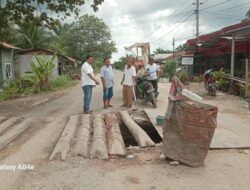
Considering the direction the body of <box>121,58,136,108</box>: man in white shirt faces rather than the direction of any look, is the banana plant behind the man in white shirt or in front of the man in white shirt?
behind

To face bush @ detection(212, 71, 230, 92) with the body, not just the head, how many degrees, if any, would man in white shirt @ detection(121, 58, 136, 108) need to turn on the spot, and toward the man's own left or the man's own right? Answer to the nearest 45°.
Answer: approximately 135° to the man's own left

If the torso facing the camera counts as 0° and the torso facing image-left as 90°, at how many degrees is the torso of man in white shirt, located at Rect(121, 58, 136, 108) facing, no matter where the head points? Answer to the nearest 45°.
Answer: approximately 0°

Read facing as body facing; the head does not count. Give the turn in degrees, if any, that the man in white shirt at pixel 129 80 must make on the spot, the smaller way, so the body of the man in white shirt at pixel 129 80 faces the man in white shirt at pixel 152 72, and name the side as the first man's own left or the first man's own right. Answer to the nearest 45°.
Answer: approximately 135° to the first man's own left
